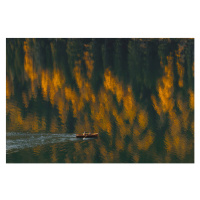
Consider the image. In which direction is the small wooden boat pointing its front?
to the viewer's right
